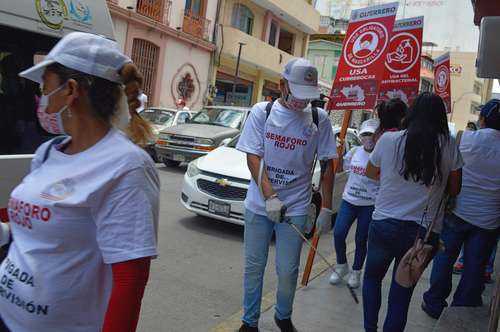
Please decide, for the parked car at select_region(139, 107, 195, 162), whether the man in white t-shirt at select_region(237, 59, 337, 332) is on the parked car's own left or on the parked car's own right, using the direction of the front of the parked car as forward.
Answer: on the parked car's own left

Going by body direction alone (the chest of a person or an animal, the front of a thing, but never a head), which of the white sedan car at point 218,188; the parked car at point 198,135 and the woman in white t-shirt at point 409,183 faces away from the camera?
the woman in white t-shirt

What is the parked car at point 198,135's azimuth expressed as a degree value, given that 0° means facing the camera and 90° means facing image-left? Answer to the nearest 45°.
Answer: approximately 45°

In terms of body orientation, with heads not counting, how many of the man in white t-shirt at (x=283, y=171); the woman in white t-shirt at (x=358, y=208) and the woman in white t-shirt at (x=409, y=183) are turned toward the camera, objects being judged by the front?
2

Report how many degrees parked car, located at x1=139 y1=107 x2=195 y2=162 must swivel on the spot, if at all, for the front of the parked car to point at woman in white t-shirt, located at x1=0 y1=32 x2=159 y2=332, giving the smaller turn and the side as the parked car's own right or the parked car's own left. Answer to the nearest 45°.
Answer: approximately 45° to the parked car's own left

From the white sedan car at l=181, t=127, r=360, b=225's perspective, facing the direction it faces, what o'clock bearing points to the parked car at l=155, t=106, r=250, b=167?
The parked car is roughly at 4 o'clock from the white sedan car.

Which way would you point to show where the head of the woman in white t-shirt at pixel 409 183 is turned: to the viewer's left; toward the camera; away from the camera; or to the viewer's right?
away from the camera
